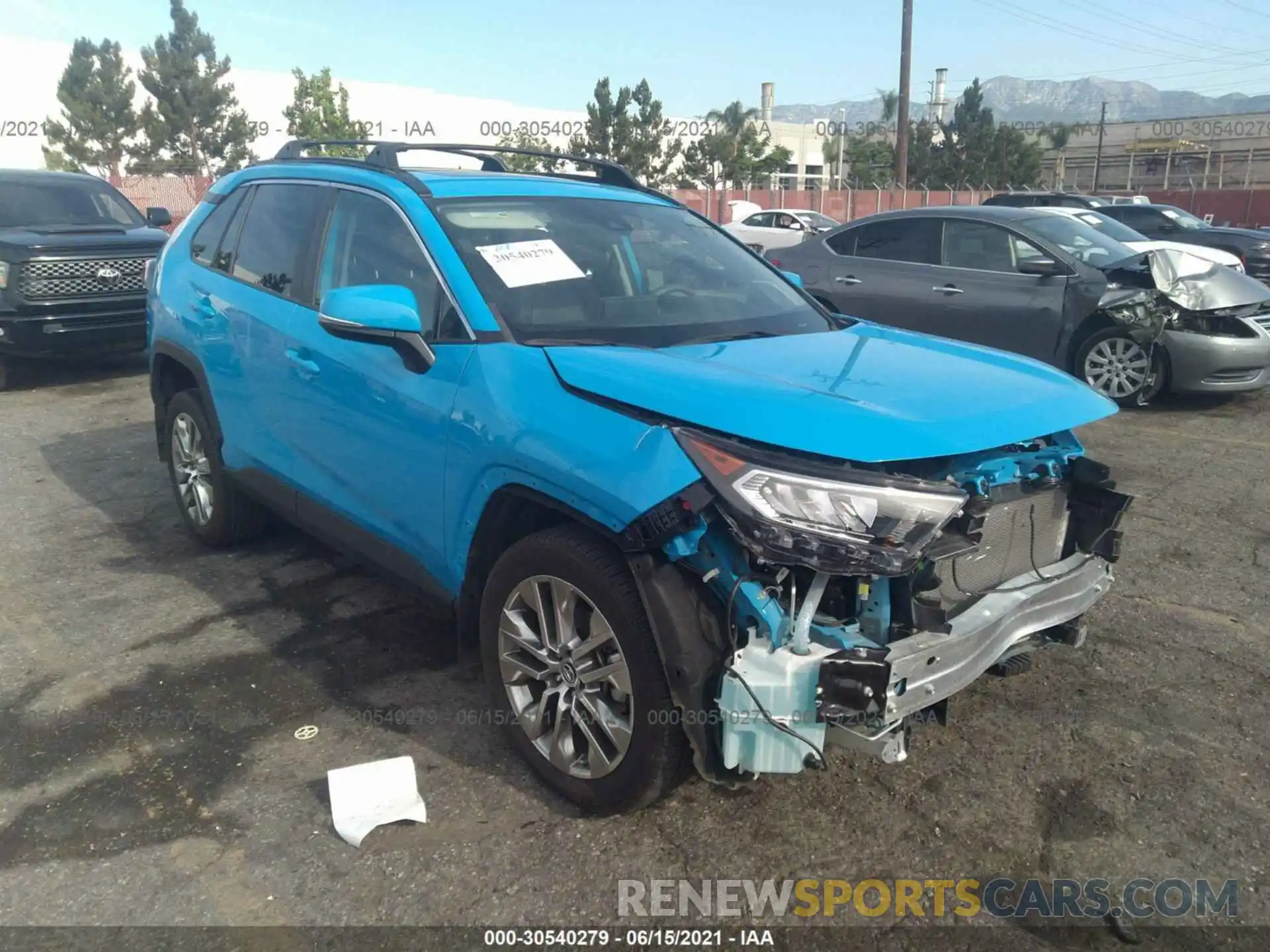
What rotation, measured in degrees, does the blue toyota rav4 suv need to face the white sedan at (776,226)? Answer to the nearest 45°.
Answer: approximately 135° to its left

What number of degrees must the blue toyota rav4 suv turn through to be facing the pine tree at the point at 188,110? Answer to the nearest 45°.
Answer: approximately 180°

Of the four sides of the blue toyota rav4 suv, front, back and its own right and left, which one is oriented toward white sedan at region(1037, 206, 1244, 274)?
left

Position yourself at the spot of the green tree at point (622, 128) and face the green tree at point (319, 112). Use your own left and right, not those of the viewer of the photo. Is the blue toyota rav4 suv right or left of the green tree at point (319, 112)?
left

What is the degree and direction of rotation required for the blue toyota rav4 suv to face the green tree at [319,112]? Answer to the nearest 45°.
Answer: approximately 135° to its left

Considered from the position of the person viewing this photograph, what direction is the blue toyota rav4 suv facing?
facing the viewer and to the right of the viewer

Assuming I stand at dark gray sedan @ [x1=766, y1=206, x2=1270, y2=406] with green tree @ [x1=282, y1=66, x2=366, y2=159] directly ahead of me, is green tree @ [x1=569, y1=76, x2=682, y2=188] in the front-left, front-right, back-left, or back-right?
front-right

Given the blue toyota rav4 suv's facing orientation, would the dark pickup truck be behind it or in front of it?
behind

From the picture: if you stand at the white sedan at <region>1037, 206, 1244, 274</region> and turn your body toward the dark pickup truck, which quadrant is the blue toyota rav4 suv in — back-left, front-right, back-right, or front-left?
front-left
